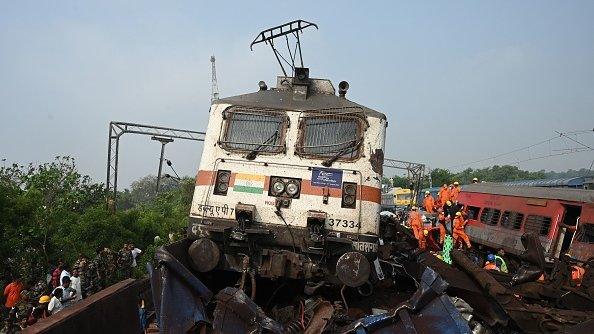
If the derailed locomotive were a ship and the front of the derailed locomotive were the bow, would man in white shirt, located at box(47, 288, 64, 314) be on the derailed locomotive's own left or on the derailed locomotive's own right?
on the derailed locomotive's own right

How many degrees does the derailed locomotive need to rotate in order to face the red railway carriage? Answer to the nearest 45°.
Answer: approximately 135° to its left

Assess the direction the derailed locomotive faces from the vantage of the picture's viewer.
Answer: facing the viewer

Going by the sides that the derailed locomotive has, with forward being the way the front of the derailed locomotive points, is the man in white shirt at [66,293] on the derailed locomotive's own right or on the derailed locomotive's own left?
on the derailed locomotive's own right

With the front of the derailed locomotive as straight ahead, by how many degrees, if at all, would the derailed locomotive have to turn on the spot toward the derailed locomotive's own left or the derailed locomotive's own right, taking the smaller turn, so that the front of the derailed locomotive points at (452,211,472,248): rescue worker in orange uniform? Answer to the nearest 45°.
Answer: approximately 135° to the derailed locomotive's own left

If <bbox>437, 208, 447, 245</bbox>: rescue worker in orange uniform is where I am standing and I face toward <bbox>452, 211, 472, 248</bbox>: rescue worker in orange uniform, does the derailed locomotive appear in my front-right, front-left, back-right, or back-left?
back-right
